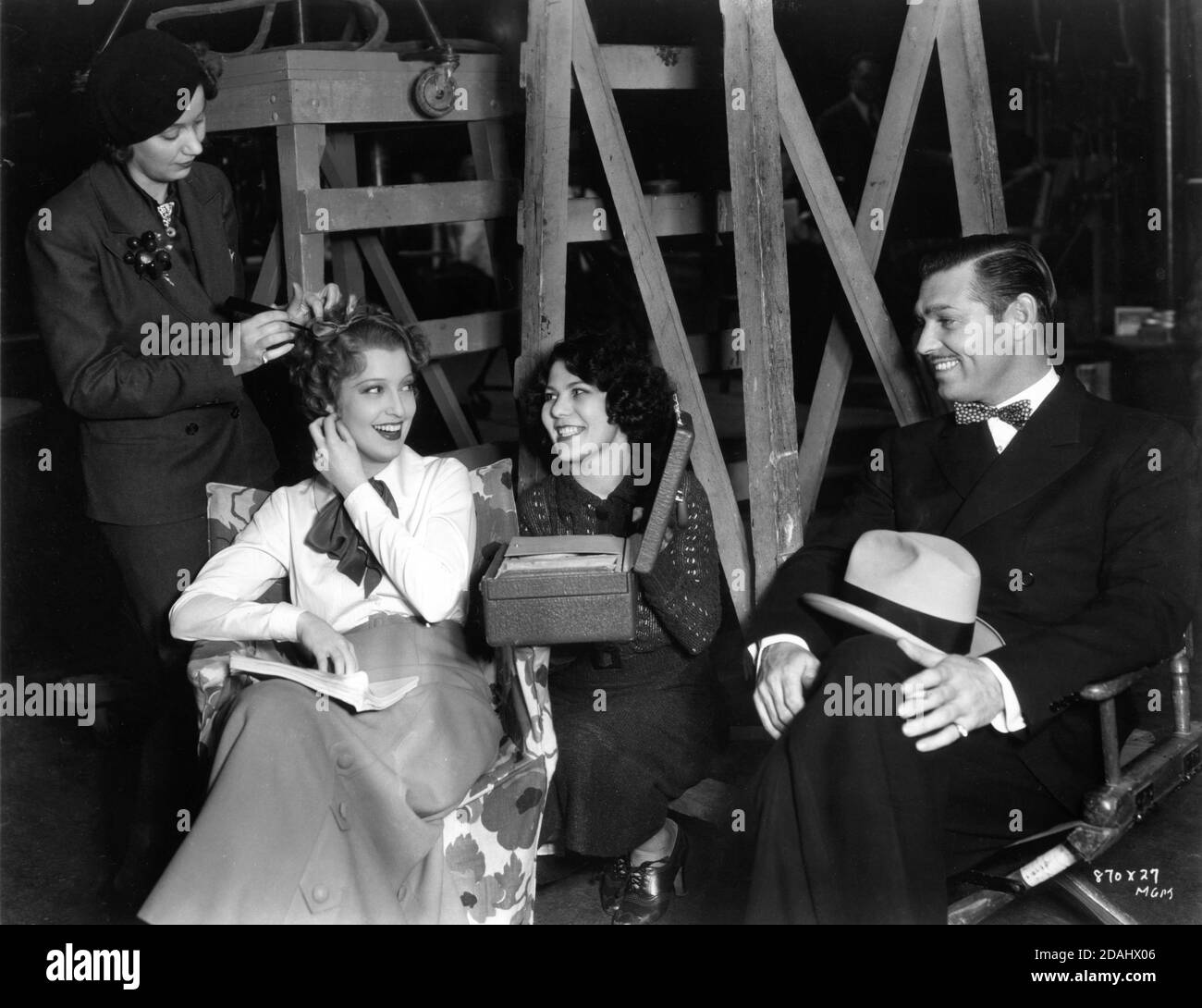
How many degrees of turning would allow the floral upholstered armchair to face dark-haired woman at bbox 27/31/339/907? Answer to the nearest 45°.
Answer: approximately 135° to its right

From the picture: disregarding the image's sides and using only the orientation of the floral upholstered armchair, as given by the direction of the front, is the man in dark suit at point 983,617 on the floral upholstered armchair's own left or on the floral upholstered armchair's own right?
on the floral upholstered armchair's own left

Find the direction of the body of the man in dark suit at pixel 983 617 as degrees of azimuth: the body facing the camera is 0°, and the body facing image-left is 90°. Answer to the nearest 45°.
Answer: approximately 45°

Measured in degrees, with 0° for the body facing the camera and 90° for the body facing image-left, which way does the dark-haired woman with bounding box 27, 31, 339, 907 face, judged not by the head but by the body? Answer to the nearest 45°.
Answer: approximately 315°
